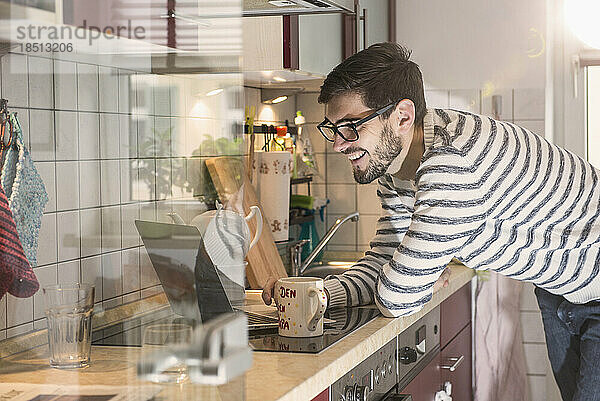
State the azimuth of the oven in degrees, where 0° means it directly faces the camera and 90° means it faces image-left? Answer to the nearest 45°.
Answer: approximately 315°

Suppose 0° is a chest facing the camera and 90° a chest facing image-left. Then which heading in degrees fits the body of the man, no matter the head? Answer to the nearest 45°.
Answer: approximately 90°

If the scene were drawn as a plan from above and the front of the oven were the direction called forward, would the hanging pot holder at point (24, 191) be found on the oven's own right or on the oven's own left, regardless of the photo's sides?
on the oven's own right

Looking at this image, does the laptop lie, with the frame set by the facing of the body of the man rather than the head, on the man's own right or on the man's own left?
on the man's own left

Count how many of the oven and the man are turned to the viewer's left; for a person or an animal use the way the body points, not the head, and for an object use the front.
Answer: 1
